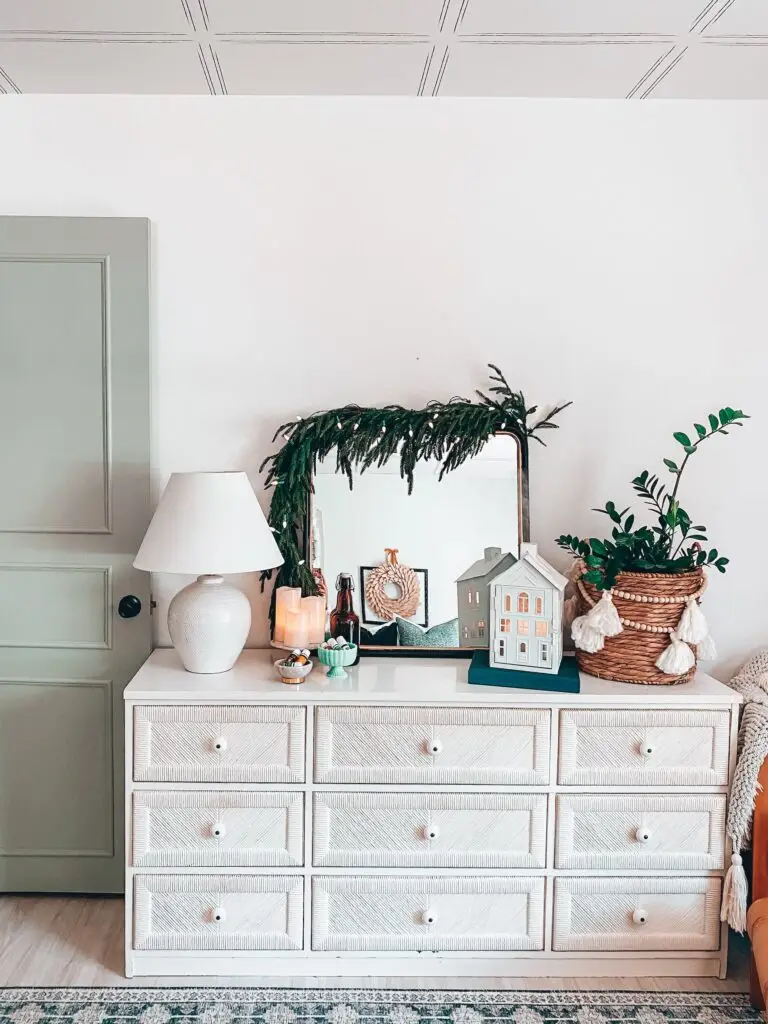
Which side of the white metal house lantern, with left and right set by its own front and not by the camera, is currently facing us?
front

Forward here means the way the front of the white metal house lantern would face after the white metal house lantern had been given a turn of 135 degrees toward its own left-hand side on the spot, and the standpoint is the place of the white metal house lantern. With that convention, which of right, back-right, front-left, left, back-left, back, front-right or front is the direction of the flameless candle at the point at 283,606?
back-left

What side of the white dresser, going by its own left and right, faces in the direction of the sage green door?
right

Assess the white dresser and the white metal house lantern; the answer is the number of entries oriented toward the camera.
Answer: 2

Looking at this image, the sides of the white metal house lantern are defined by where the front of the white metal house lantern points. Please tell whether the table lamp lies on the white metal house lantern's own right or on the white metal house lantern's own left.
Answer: on the white metal house lantern's own right

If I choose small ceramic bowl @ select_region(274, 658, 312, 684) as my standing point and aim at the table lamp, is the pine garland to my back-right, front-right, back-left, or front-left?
back-right

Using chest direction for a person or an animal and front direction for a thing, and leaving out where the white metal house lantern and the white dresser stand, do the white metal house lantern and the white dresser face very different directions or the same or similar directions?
same or similar directions

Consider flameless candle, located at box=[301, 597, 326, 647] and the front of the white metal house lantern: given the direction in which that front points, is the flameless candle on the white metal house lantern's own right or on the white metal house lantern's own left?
on the white metal house lantern's own right

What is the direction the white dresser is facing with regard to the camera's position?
facing the viewer

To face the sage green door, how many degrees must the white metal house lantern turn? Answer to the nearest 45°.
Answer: approximately 90° to its right

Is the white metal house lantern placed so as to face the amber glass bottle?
no

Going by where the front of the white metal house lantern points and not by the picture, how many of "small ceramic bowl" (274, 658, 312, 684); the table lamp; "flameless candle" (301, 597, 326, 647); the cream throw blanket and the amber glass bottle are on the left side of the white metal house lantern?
1

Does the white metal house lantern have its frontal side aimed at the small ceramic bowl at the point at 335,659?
no
